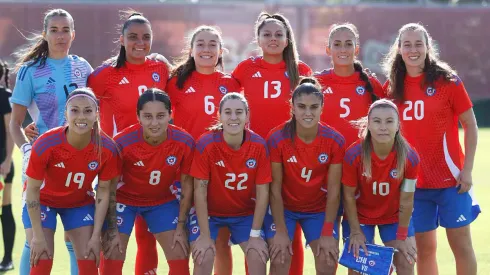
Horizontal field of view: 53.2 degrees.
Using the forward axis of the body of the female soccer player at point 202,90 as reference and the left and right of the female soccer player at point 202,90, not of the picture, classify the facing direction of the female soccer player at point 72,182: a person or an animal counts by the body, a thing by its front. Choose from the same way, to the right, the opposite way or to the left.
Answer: the same way

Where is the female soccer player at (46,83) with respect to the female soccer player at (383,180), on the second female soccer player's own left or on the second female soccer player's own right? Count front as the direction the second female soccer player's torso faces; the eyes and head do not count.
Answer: on the second female soccer player's own right

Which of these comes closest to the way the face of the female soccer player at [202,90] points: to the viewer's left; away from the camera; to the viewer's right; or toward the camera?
toward the camera

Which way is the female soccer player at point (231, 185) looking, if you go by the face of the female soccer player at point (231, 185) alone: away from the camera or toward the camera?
toward the camera

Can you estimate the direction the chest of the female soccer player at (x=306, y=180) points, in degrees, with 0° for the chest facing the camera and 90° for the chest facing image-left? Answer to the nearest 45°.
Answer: approximately 0°

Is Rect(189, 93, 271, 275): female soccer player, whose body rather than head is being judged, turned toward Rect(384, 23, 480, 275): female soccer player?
no

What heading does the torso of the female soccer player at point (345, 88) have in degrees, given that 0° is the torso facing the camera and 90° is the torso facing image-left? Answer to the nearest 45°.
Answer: approximately 0°

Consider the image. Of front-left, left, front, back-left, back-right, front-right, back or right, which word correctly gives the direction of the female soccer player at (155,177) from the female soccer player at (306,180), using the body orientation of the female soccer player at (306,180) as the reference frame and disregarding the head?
right

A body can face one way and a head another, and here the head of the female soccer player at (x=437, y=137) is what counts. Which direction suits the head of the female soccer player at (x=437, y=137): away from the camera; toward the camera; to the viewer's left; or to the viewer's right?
toward the camera

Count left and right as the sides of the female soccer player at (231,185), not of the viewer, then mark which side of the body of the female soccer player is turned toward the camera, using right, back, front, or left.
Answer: front

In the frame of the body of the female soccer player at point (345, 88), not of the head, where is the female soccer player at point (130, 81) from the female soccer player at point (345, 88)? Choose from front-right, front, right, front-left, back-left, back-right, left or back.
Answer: right

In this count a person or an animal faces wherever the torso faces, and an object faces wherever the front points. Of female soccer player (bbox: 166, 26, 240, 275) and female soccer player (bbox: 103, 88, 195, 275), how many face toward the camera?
2

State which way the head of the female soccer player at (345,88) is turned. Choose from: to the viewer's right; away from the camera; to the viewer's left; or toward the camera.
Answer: toward the camera

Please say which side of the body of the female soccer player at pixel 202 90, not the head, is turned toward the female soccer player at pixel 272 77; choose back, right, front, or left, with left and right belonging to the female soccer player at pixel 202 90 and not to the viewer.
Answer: left

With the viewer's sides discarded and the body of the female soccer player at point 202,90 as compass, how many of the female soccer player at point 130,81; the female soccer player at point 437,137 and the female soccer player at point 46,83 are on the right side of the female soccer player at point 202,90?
2

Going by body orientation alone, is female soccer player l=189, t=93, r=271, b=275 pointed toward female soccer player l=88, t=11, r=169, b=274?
no

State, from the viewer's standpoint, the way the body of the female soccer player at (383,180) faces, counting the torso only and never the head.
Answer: toward the camera

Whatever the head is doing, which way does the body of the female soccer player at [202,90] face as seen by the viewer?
toward the camera

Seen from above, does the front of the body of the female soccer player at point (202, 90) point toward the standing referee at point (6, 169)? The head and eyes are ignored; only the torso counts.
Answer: no
